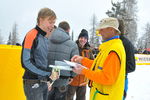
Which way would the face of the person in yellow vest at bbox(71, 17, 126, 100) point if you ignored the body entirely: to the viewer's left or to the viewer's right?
to the viewer's left

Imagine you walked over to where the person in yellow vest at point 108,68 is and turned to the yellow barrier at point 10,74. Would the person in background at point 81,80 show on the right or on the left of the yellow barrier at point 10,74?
right

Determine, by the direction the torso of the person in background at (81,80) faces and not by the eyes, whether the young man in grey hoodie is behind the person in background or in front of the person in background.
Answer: in front

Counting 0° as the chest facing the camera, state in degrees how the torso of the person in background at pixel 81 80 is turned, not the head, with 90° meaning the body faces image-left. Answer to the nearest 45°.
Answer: approximately 0°

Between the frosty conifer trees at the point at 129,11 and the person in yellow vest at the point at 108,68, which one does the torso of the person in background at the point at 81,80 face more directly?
the person in yellow vest

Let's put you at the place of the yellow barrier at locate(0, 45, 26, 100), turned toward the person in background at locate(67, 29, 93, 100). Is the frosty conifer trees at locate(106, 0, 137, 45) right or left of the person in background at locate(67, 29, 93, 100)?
left

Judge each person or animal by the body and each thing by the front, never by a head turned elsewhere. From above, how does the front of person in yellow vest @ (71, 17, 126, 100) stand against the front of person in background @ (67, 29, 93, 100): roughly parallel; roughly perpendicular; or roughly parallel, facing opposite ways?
roughly perpendicular

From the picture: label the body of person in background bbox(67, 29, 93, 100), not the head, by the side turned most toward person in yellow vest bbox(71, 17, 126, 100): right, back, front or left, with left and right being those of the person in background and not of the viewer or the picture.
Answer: front

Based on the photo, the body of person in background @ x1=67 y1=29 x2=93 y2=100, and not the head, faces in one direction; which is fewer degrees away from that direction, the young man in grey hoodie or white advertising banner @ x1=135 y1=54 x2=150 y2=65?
the young man in grey hoodie

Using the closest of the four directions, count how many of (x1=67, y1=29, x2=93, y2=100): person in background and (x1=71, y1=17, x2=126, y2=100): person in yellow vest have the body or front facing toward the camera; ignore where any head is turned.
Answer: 1

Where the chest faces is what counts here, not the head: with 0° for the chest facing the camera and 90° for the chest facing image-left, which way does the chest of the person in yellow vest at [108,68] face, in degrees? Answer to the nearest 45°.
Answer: approximately 90°

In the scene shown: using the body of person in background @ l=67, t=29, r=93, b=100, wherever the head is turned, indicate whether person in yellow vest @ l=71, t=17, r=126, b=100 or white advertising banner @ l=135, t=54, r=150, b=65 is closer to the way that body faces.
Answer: the person in yellow vest
